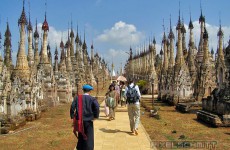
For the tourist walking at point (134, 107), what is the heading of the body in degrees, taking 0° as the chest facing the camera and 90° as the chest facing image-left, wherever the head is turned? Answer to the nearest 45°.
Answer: approximately 180°
